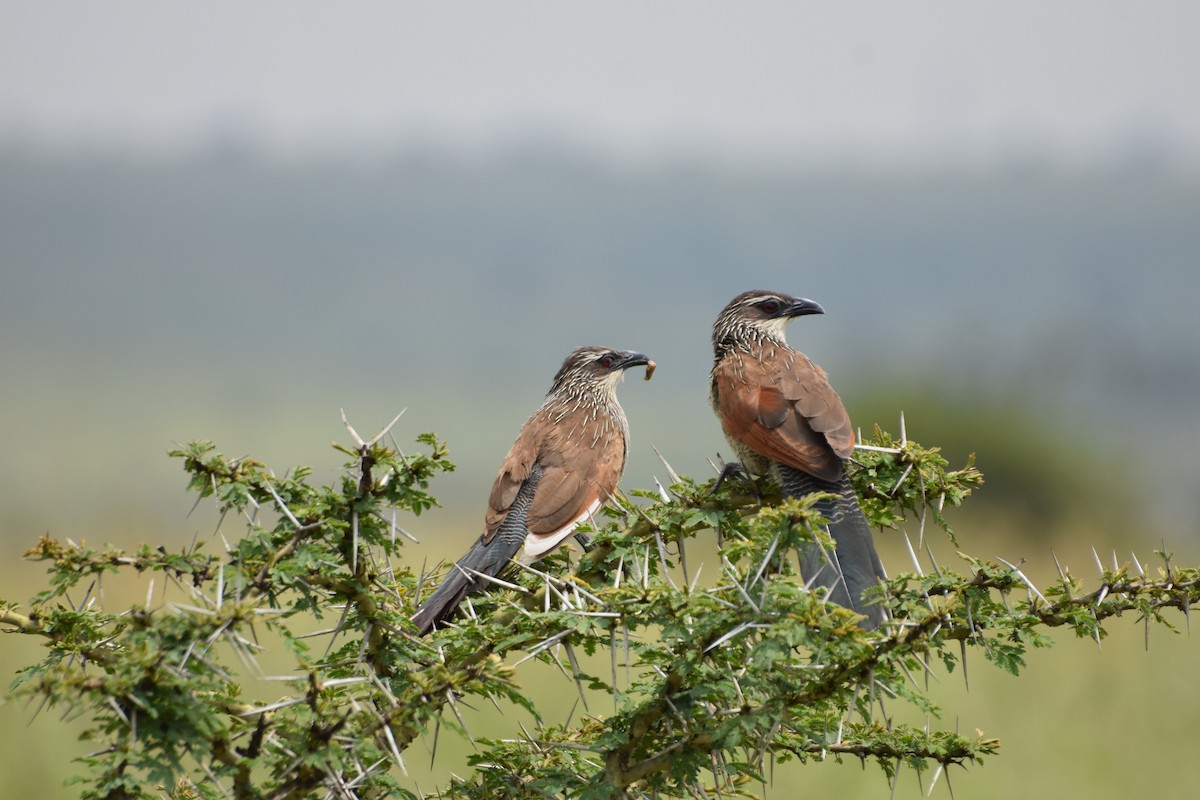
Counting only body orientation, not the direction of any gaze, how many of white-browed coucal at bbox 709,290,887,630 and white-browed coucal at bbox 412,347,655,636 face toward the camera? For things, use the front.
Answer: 0

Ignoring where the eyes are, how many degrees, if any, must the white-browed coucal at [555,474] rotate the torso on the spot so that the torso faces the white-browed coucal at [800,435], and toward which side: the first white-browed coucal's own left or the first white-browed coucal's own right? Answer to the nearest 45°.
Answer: approximately 90° to the first white-browed coucal's own right

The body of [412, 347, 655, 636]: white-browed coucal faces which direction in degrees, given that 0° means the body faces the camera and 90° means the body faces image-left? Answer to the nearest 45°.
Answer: approximately 225°

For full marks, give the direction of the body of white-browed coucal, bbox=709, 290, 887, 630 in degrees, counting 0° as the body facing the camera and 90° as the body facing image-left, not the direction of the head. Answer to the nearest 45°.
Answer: approximately 135°
